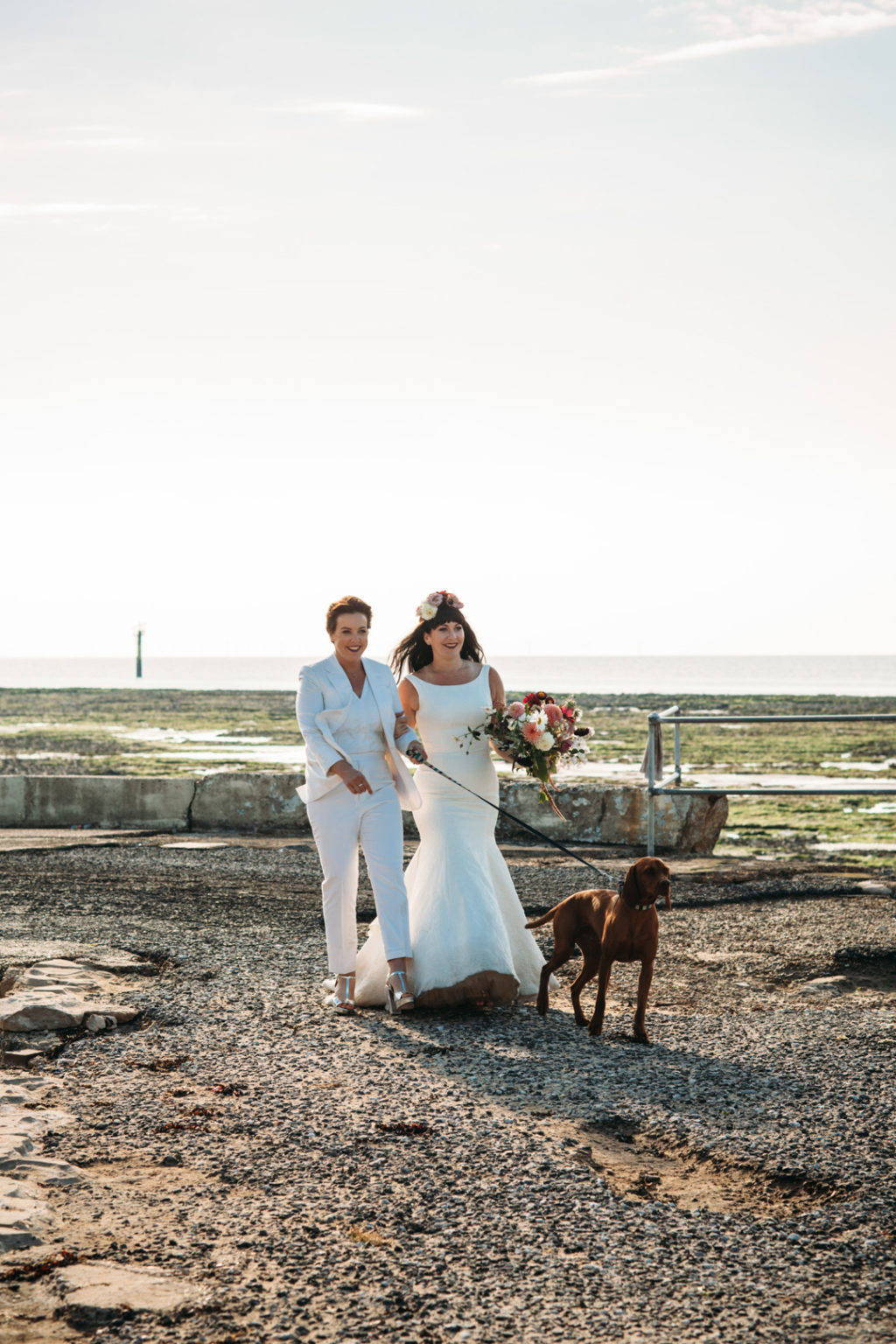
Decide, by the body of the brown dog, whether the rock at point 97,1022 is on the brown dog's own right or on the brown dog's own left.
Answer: on the brown dog's own right

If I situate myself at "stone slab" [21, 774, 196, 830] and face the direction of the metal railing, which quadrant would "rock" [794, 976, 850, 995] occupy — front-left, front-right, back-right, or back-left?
front-right

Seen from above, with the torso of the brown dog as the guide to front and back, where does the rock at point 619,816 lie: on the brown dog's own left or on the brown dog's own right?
on the brown dog's own left

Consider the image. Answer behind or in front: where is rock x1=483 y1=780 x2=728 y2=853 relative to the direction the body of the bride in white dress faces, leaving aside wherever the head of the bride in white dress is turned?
behind

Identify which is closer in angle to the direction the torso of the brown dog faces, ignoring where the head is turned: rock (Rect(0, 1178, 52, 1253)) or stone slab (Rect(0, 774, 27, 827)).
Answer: the rock

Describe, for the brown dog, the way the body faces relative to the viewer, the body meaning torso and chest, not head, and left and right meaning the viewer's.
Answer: facing the viewer and to the right of the viewer

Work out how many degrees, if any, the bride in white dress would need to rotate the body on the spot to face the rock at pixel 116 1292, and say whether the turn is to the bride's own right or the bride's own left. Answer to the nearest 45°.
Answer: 0° — they already face it

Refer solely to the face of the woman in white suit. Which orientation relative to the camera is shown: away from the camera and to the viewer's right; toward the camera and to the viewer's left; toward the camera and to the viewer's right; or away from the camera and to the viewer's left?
toward the camera and to the viewer's right

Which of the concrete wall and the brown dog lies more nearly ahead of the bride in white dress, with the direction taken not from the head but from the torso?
the brown dog

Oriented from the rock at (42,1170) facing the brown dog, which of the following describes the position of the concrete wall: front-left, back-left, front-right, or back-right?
front-left

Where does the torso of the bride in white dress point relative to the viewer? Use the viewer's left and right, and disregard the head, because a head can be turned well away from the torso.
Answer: facing the viewer
